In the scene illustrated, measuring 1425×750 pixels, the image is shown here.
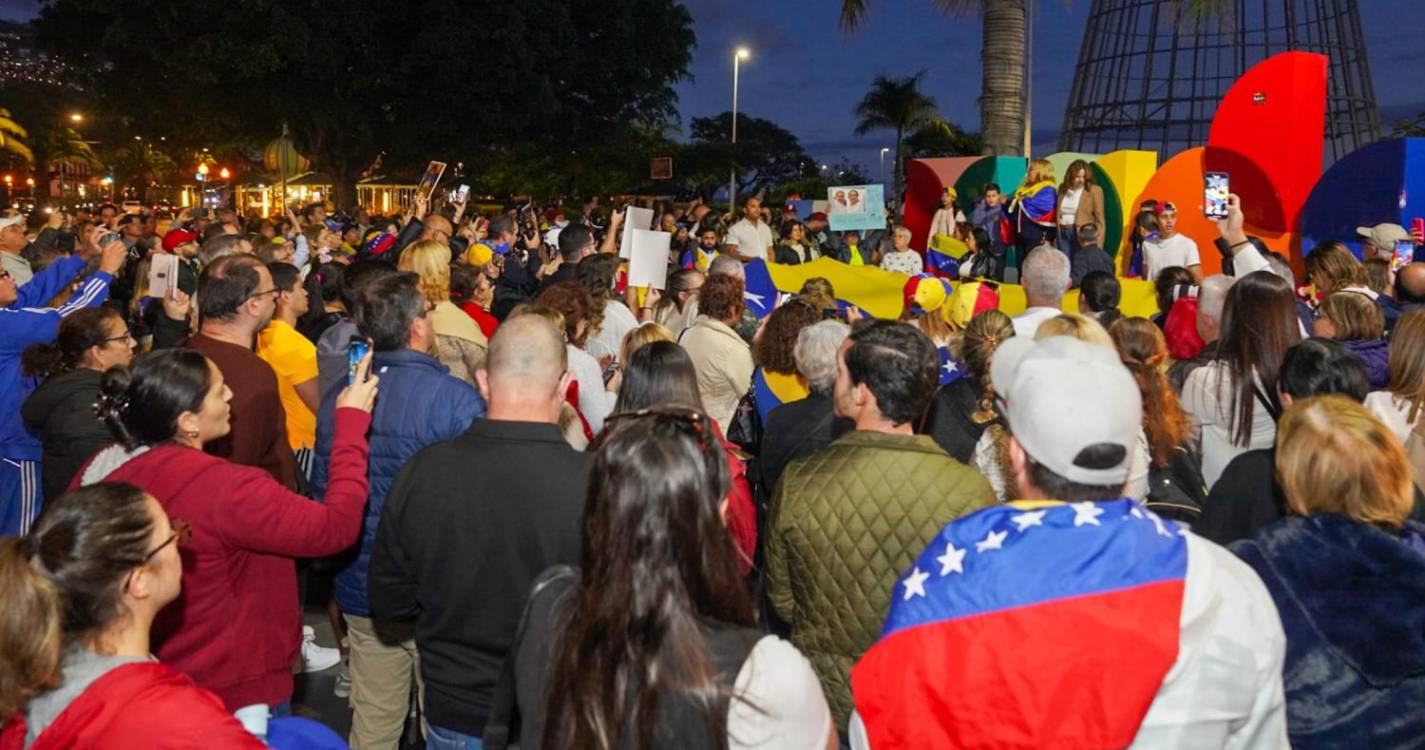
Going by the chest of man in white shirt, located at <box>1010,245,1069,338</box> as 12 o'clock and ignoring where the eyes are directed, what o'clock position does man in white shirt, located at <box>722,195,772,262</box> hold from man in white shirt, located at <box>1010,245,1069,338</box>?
man in white shirt, located at <box>722,195,772,262</box> is roughly at 11 o'clock from man in white shirt, located at <box>1010,245,1069,338</box>.

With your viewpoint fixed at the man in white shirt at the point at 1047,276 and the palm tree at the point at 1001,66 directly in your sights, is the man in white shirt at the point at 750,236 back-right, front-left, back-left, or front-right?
front-left

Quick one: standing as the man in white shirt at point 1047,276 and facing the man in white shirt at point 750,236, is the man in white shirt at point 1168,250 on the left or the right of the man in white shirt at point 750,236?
right

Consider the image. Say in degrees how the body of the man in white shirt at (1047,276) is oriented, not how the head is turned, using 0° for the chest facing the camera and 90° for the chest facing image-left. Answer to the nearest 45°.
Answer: approximately 180°

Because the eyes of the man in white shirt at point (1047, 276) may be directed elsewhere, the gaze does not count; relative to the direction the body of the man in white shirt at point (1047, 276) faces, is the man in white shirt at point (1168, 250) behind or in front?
in front

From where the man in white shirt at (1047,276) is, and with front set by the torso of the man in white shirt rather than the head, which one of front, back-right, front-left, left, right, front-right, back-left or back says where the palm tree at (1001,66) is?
front

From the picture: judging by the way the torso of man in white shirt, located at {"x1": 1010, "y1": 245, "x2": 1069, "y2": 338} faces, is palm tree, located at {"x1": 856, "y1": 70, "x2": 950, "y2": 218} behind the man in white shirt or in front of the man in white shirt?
in front

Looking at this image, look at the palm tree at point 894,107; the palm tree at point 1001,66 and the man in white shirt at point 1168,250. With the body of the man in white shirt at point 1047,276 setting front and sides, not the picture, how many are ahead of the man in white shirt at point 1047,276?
3

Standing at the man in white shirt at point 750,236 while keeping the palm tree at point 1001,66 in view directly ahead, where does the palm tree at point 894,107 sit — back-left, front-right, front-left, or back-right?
front-left

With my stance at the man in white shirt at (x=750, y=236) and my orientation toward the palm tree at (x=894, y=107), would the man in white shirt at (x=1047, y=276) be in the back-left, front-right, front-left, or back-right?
back-right

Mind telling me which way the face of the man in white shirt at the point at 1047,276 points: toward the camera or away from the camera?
away from the camera
